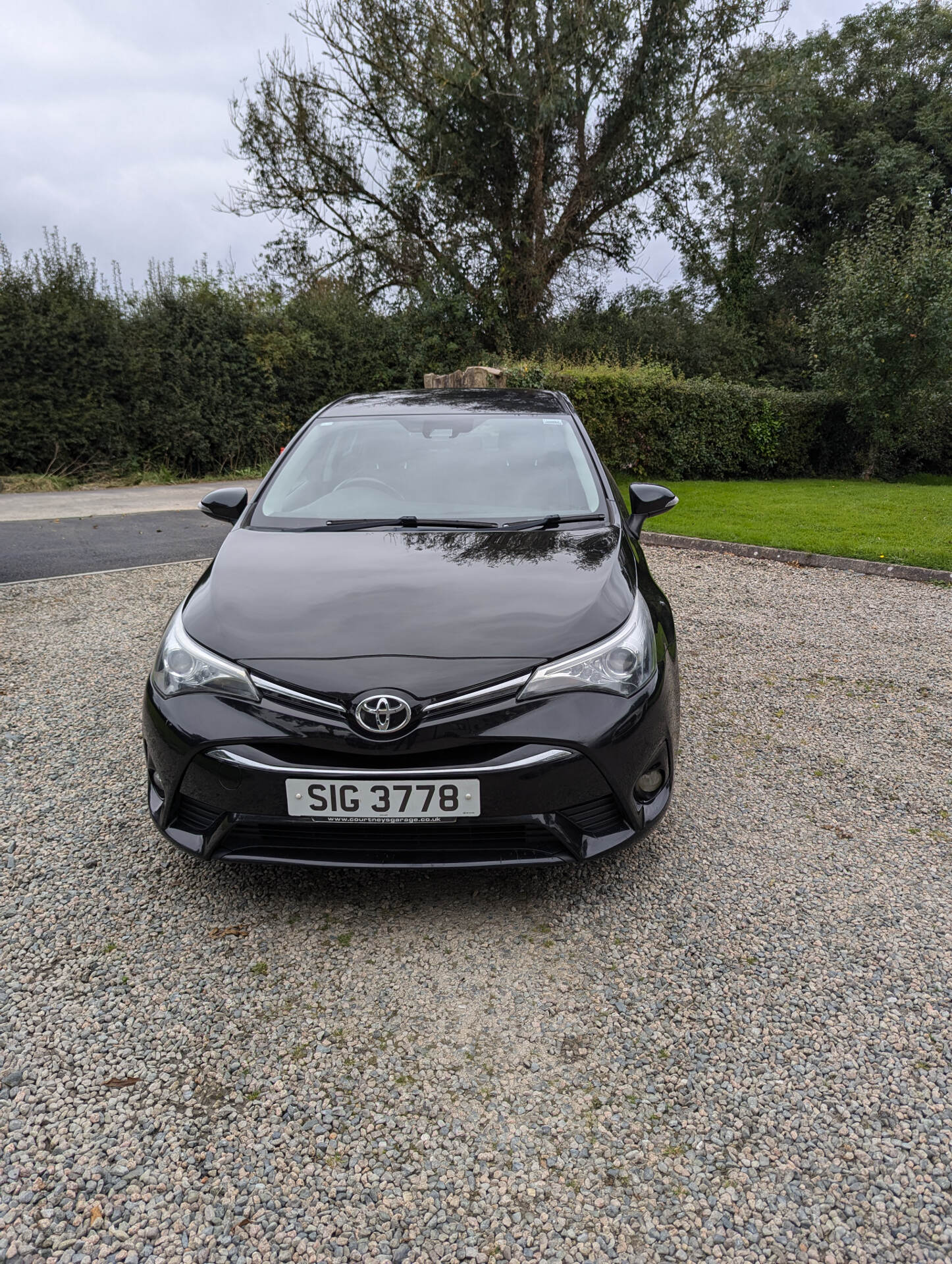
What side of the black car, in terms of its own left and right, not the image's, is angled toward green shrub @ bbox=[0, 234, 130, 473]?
back

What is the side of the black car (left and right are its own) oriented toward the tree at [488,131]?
back

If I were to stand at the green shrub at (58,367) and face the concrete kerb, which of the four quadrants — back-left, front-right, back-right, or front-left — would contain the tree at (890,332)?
front-left

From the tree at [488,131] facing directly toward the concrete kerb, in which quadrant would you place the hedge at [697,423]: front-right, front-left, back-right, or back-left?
front-left

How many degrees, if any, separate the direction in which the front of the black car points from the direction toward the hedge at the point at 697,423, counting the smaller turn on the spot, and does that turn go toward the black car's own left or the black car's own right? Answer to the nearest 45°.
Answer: approximately 180°

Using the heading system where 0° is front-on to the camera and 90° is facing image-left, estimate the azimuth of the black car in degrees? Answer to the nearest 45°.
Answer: approximately 0°

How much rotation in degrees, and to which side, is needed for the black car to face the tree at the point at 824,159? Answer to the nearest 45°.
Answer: approximately 135° to its left

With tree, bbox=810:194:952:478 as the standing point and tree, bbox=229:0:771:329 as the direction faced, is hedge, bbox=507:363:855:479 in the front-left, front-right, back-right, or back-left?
front-left

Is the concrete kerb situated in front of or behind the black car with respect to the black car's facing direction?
behind

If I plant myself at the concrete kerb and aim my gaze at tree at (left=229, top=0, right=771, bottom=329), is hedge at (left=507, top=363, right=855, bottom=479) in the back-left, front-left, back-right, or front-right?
front-right

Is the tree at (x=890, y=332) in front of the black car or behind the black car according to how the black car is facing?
behind
